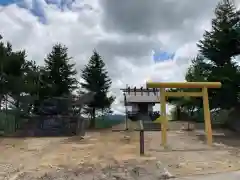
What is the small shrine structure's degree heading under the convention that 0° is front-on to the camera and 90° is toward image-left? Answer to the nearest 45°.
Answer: approximately 0°

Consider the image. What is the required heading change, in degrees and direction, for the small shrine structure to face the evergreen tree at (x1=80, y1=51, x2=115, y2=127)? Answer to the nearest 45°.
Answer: approximately 45° to its right

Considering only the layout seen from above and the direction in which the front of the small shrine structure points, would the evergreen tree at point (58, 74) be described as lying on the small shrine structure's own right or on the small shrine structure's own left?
on the small shrine structure's own right
